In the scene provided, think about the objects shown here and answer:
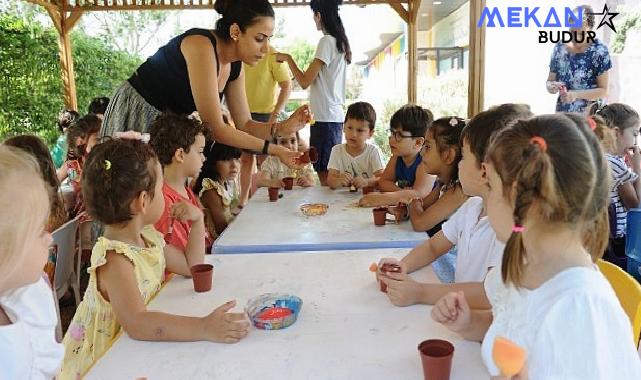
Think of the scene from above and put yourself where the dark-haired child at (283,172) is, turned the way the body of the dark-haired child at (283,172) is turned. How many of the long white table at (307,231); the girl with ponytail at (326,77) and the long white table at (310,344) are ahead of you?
2

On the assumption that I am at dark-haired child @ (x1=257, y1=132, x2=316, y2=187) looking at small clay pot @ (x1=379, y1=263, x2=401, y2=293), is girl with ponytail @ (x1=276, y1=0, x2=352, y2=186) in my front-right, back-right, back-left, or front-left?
back-left

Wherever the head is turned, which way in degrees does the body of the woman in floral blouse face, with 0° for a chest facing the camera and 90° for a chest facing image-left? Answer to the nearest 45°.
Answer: approximately 45°

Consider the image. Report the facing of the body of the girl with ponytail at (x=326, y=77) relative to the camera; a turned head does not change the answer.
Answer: to the viewer's left

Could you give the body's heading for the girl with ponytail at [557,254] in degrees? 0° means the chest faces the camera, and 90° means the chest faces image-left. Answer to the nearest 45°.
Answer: approximately 135°

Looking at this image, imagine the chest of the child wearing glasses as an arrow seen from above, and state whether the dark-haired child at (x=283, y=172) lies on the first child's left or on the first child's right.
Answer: on the first child's right

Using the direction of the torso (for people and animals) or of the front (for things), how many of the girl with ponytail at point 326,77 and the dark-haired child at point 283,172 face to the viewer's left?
1

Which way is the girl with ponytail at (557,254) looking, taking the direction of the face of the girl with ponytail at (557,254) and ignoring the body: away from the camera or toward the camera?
away from the camera

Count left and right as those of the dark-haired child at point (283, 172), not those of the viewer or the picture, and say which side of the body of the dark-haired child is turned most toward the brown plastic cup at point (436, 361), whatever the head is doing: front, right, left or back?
front

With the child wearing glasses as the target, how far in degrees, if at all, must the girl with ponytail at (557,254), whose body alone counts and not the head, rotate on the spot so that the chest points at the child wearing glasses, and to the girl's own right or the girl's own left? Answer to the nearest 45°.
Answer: approximately 45° to the girl's own right

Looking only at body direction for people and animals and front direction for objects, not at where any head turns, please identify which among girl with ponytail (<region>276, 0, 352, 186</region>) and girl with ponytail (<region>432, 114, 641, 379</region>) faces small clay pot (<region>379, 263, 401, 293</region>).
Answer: girl with ponytail (<region>432, 114, 641, 379</region>)
